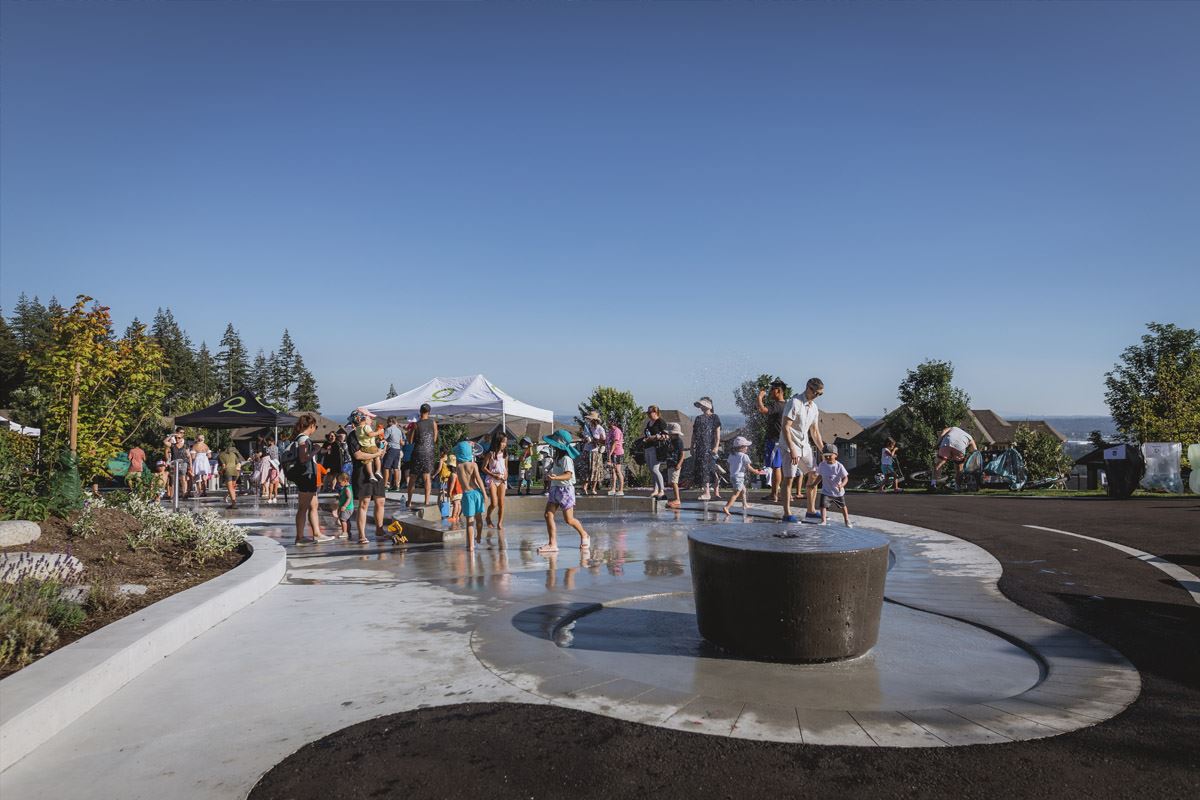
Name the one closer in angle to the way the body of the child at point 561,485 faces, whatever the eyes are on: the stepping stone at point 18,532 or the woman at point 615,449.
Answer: the stepping stone

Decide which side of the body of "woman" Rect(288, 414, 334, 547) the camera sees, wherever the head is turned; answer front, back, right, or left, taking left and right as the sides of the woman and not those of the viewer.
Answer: right

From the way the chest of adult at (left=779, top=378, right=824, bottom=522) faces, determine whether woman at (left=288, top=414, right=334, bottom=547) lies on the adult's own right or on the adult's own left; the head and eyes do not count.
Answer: on the adult's own right

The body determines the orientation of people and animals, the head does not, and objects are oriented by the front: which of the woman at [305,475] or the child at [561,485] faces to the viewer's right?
the woman

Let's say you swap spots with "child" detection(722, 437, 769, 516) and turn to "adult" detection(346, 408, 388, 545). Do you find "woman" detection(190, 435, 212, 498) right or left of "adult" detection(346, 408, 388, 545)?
right

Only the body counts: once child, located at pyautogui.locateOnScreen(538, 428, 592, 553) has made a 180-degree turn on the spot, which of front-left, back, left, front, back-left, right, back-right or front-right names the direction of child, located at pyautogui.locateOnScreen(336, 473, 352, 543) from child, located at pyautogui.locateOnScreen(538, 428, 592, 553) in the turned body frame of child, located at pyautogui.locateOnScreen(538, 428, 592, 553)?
back-left

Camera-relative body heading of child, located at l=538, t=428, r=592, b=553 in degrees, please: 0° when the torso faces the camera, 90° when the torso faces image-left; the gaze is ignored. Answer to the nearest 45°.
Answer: approximately 90°

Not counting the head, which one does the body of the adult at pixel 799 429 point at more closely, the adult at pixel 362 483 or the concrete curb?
the concrete curb
